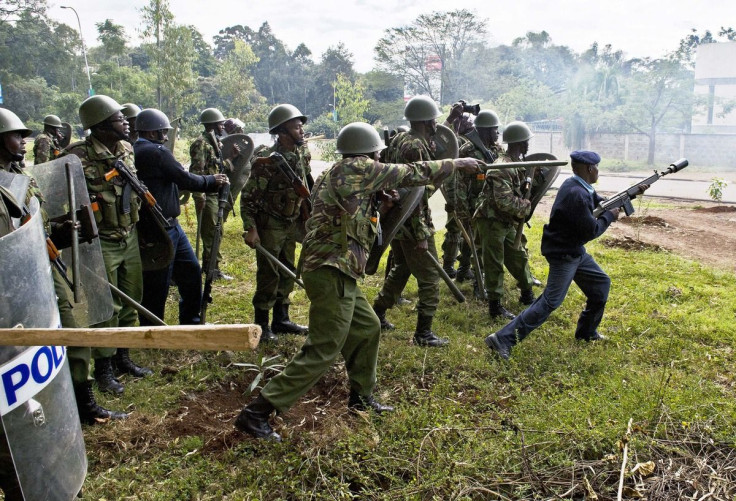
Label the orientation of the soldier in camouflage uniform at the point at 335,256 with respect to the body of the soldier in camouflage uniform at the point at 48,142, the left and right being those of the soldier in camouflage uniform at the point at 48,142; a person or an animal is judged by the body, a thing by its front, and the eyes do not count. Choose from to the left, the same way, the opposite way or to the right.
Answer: the same way

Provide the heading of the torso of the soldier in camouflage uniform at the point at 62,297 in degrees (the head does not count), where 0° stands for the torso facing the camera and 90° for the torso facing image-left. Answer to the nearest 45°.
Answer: approximately 270°

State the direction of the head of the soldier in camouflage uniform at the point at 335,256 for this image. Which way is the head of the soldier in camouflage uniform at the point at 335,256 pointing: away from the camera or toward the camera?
away from the camera

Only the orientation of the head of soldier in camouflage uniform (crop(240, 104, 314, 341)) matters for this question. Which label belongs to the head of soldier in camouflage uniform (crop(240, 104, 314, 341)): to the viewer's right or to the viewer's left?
to the viewer's right

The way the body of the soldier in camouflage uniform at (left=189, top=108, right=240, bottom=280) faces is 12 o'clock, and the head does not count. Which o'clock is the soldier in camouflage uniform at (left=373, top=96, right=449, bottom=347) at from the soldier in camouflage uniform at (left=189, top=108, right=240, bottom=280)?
the soldier in camouflage uniform at (left=373, top=96, right=449, bottom=347) is roughly at 2 o'clock from the soldier in camouflage uniform at (left=189, top=108, right=240, bottom=280).

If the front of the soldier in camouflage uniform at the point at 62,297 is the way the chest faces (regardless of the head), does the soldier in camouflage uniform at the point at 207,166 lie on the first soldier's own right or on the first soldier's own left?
on the first soldier's own left

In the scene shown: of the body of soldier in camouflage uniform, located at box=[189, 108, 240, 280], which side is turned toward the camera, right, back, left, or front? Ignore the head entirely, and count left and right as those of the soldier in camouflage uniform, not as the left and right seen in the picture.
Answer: right

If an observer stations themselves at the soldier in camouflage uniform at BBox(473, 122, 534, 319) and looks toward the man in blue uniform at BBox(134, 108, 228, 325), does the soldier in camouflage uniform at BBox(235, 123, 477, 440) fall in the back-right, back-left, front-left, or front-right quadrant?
front-left

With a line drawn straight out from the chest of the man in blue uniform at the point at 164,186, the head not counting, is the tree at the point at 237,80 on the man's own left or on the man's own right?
on the man's own left

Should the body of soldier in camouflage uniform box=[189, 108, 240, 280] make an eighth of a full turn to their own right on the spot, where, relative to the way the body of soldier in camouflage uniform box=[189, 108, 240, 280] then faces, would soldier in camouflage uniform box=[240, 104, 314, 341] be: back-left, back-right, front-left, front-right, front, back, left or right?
front-right

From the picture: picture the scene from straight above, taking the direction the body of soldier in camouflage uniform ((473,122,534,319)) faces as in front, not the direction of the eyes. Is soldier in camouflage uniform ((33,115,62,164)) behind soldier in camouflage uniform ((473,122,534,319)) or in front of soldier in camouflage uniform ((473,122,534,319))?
behind

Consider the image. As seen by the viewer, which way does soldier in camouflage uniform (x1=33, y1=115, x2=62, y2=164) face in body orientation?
to the viewer's right

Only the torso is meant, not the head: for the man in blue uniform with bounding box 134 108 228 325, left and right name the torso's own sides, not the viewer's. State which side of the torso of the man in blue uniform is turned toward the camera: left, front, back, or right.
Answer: right

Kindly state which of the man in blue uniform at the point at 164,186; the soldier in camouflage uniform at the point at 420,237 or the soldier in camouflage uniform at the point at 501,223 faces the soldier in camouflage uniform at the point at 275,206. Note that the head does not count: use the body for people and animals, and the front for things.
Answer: the man in blue uniform

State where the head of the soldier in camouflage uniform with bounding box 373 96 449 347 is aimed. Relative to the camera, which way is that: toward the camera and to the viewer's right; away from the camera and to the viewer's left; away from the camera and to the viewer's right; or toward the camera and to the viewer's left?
away from the camera and to the viewer's right

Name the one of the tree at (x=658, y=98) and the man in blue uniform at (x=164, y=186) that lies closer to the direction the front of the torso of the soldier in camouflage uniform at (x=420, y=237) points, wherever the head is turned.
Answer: the tree
